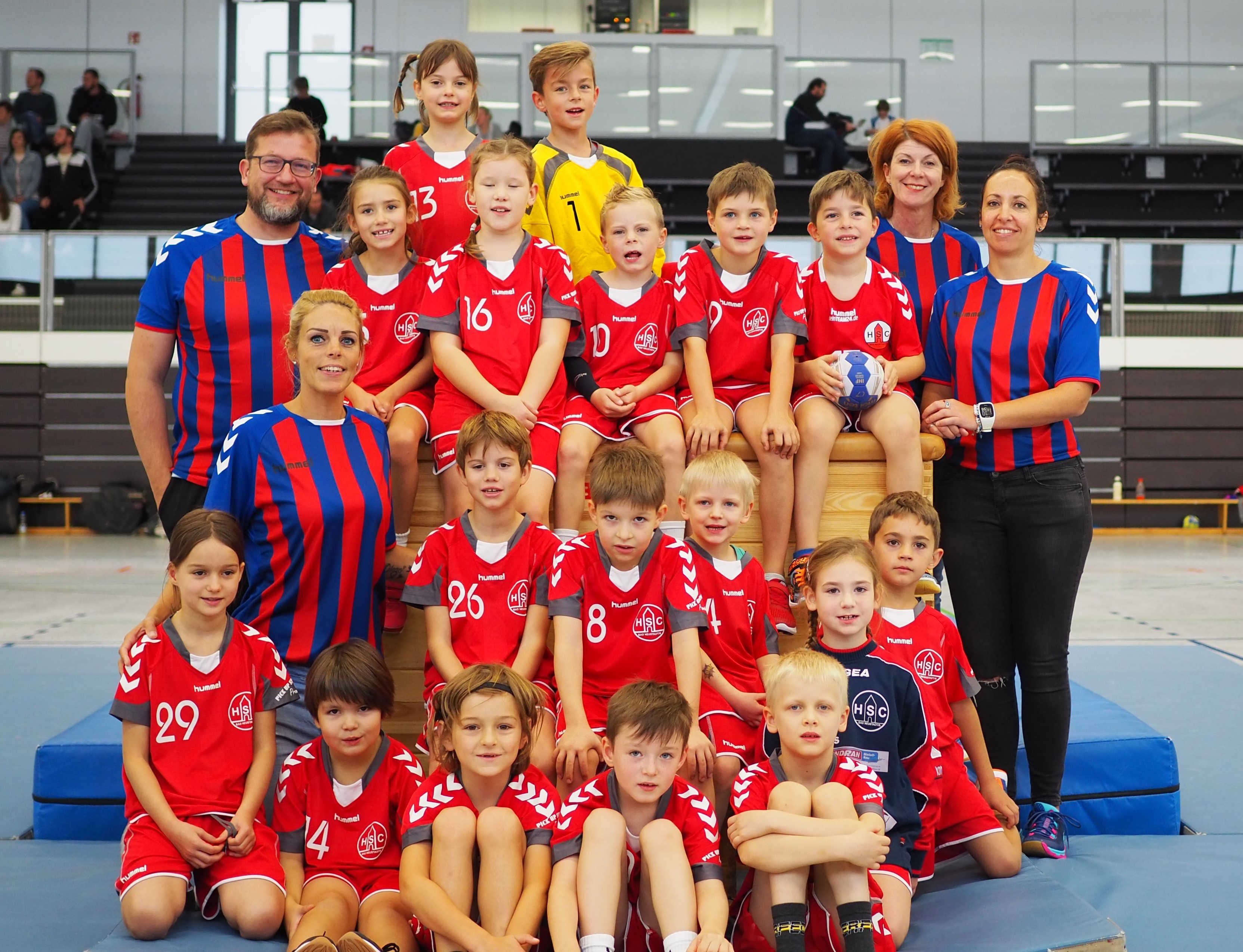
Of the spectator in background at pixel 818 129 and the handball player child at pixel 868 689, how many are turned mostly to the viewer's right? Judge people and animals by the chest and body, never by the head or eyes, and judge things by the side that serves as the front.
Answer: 1

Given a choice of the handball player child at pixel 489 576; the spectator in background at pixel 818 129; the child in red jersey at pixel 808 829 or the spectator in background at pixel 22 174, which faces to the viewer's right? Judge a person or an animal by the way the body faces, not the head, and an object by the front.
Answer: the spectator in background at pixel 818 129

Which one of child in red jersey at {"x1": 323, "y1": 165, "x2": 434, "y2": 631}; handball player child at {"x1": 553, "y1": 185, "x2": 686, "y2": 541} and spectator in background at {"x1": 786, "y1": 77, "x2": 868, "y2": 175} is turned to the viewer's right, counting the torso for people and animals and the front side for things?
the spectator in background

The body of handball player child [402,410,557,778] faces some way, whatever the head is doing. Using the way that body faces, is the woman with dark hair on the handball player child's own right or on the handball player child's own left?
on the handball player child's own left

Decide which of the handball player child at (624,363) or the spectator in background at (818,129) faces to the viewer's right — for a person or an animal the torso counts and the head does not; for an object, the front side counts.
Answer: the spectator in background

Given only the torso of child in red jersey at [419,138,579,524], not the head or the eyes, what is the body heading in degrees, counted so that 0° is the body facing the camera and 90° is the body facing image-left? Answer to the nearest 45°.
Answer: approximately 0°

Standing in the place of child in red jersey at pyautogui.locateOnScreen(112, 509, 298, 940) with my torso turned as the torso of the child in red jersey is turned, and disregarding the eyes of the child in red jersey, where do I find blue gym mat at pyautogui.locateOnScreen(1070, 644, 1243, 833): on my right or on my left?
on my left

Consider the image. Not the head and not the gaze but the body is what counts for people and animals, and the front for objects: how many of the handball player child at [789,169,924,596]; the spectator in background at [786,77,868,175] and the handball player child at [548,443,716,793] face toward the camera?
2
